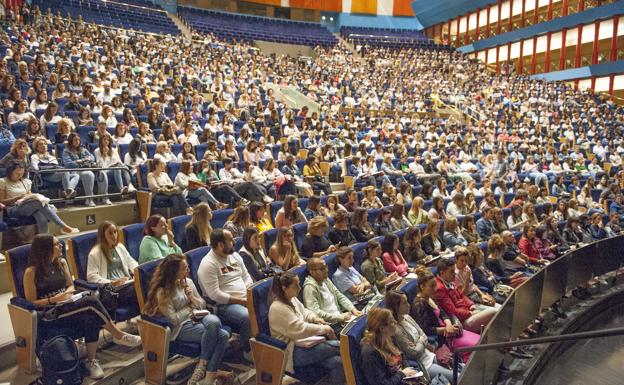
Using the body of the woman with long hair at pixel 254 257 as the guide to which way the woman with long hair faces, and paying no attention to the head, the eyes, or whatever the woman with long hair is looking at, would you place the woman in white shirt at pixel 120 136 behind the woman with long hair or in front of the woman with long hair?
behind

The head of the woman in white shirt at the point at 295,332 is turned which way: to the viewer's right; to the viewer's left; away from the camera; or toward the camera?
to the viewer's right

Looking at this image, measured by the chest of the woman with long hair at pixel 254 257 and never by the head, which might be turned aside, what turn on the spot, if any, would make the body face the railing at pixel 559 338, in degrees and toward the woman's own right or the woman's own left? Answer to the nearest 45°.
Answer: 0° — they already face it

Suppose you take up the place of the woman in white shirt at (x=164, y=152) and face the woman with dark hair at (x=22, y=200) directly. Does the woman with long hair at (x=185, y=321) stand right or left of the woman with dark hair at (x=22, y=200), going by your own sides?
left

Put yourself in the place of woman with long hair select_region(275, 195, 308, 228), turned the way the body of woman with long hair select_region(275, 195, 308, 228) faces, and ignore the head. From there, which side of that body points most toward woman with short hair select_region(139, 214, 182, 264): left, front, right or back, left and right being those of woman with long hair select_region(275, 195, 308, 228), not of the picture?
right

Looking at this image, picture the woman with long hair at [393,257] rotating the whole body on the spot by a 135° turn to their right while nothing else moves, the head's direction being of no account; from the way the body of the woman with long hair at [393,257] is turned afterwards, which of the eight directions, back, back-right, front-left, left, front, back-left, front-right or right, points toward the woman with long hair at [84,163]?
front

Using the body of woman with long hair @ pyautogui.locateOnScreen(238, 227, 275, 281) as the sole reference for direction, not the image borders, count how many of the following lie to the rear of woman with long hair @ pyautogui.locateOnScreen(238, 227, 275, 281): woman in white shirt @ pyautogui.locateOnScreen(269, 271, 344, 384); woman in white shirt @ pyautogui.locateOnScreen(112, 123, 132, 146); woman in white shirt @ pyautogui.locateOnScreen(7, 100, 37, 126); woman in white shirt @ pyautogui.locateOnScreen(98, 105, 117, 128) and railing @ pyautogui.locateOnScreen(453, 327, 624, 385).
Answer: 3

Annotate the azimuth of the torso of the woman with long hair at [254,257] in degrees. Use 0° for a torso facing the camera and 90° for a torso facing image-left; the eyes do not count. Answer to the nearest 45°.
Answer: approximately 315°

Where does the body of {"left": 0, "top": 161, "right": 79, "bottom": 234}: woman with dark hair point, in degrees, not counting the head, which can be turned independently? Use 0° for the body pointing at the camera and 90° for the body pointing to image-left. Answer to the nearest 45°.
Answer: approximately 315°

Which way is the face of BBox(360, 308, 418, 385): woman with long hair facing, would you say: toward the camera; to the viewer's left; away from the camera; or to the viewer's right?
to the viewer's right

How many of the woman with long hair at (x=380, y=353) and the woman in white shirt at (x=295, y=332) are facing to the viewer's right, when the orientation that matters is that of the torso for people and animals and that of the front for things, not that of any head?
2

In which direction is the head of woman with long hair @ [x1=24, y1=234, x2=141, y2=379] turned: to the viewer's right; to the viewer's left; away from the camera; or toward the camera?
to the viewer's right

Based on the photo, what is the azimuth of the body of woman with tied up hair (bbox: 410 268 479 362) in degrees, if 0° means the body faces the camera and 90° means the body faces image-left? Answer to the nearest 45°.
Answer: approximately 270°
